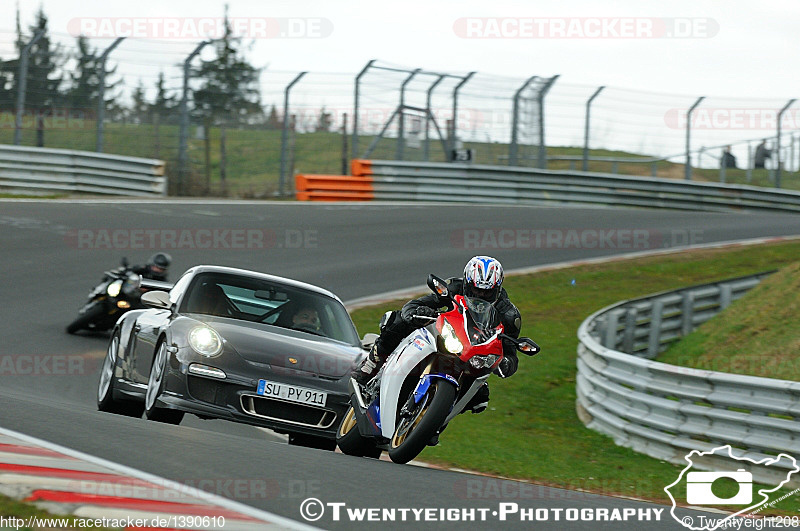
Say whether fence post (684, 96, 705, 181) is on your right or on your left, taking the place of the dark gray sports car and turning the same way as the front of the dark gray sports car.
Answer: on your left

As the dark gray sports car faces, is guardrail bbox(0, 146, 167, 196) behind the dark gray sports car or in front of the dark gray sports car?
behind

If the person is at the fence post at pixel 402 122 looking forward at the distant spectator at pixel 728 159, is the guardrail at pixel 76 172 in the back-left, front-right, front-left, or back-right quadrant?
back-right

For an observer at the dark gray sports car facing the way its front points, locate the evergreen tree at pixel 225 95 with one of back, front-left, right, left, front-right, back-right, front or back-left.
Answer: back-left

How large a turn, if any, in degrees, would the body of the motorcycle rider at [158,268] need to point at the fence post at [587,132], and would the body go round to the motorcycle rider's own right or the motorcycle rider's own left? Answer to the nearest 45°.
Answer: approximately 180°

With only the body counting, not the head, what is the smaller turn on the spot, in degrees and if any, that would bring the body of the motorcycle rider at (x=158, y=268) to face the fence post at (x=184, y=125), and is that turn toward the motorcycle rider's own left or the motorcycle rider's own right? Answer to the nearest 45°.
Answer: approximately 135° to the motorcycle rider's own right

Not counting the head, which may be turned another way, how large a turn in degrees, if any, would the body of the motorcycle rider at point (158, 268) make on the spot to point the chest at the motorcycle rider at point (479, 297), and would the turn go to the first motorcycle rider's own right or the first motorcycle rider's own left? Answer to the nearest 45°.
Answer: approximately 45° to the first motorcycle rider's own left

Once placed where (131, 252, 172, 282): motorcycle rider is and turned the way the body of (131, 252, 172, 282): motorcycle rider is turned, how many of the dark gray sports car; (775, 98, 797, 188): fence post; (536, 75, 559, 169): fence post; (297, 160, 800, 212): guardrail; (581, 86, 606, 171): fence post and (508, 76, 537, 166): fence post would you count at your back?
5

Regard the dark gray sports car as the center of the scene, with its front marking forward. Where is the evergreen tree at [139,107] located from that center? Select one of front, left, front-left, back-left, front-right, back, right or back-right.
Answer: back-left

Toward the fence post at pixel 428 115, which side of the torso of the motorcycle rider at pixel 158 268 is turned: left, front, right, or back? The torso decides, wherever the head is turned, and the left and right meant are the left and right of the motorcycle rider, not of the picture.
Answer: back

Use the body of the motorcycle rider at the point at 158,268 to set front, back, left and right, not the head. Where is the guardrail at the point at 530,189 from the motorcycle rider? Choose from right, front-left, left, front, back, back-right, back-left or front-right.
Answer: back

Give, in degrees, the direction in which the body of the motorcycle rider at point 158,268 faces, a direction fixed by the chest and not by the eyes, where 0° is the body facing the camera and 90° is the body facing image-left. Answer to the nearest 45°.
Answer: approximately 45°

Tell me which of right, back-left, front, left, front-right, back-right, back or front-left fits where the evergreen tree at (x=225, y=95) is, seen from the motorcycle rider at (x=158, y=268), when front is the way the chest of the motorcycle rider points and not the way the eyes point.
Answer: back-right

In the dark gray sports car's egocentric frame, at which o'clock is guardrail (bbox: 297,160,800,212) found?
The guardrail is roughly at 8 o'clock from the dark gray sports car.

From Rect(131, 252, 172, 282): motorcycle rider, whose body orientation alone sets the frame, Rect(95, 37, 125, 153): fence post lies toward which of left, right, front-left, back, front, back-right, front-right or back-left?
back-right
